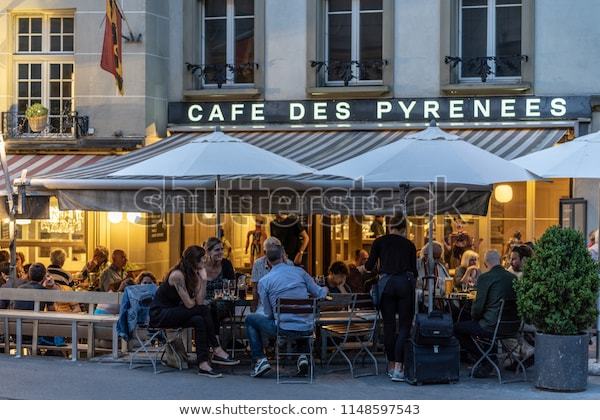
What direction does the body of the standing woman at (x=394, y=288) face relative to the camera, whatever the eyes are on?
away from the camera

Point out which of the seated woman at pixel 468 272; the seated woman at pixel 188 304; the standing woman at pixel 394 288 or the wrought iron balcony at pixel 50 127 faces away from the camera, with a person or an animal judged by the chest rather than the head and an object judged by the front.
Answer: the standing woman

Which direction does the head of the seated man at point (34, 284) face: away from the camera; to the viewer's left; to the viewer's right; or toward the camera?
away from the camera

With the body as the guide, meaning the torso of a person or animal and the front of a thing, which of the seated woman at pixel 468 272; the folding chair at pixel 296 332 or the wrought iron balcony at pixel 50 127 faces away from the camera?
the folding chair

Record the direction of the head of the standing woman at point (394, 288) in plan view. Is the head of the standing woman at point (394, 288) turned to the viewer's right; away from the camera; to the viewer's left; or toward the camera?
away from the camera

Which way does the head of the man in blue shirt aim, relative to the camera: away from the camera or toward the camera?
away from the camera

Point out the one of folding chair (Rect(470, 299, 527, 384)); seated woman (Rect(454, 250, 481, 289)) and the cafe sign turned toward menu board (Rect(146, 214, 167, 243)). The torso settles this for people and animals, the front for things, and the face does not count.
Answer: the folding chair

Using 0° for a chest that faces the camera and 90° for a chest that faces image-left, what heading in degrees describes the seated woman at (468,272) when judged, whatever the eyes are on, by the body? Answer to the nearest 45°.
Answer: approximately 315°

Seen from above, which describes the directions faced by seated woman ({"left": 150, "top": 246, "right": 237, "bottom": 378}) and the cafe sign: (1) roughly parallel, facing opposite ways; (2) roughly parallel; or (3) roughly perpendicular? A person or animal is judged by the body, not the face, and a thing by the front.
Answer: roughly perpendicular

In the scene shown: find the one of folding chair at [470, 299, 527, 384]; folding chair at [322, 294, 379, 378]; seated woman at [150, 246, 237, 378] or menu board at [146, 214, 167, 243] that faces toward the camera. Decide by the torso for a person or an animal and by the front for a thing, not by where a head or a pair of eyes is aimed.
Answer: the menu board

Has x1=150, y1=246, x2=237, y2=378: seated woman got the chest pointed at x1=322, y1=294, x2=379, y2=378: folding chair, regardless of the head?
yes

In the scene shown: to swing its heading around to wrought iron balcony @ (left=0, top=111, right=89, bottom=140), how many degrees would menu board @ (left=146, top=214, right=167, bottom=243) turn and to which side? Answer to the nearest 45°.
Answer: approximately 90° to its right

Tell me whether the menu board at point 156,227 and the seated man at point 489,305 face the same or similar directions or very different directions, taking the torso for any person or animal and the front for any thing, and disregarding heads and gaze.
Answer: very different directions
